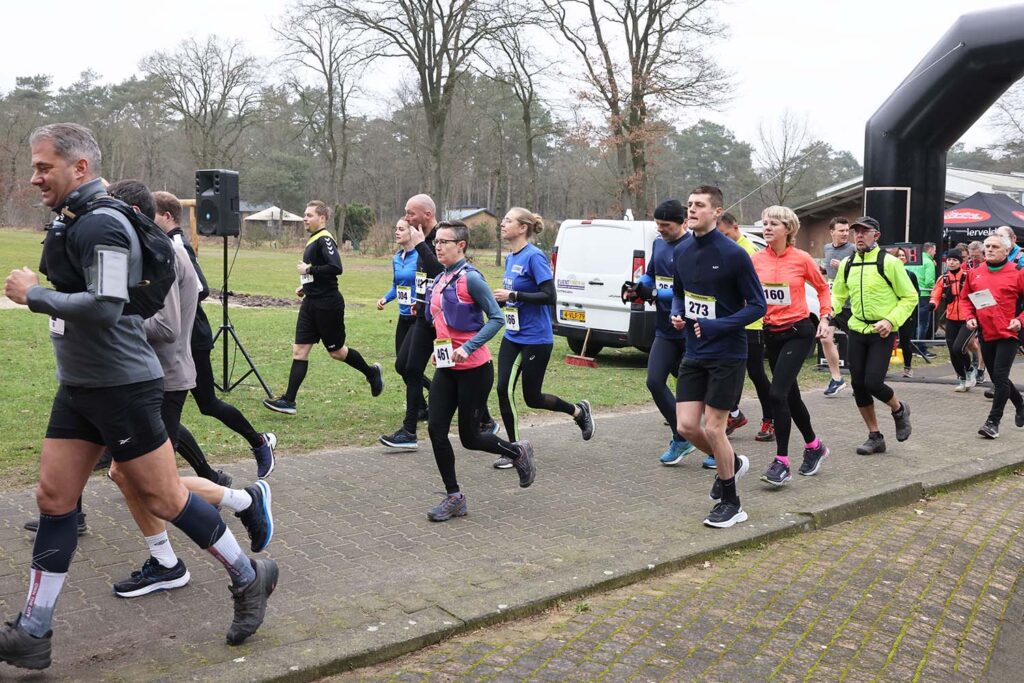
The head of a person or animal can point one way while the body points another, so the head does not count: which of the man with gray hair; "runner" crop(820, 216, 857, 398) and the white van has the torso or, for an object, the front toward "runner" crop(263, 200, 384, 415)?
"runner" crop(820, 216, 857, 398)

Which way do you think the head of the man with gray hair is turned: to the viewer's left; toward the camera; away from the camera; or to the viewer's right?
to the viewer's left

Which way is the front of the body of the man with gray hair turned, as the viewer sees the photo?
to the viewer's left

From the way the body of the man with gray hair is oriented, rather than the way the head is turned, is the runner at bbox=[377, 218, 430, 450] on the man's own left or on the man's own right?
on the man's own right

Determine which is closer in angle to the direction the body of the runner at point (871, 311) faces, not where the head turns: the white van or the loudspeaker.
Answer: the loudspeaker

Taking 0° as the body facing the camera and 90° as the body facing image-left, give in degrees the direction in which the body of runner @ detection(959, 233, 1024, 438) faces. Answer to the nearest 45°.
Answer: approximately 45°

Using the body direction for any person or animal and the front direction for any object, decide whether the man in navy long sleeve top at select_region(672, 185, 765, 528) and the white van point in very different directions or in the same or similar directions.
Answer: very different directions

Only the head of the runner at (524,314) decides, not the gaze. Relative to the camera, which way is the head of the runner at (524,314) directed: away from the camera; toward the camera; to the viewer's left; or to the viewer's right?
to the viewer's left

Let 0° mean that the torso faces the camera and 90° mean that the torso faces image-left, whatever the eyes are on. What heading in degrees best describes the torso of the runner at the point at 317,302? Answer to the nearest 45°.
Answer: approximately 90°

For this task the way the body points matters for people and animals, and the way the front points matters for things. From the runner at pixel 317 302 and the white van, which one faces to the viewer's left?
the runner

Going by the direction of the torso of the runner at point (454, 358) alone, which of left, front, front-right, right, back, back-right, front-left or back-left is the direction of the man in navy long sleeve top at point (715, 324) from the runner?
back-left

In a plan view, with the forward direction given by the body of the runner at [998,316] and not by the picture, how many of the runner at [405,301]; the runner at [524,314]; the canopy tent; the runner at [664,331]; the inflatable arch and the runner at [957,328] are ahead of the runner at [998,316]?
3

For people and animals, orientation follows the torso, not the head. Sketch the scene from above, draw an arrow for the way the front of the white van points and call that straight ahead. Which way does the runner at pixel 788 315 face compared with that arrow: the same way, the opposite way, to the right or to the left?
the opposite way

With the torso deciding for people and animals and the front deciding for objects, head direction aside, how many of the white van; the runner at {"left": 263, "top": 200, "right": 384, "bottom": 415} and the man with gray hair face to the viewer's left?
2
